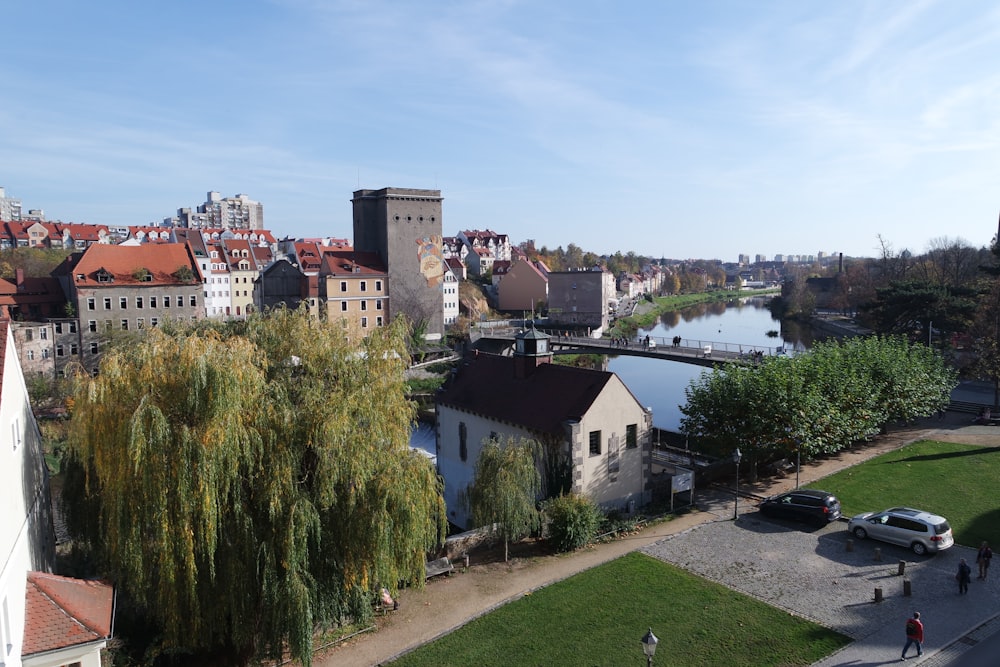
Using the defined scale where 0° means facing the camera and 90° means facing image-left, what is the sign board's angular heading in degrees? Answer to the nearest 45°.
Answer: approximately 0°

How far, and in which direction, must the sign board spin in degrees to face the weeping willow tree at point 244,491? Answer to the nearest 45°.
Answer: approximately 45° to its right

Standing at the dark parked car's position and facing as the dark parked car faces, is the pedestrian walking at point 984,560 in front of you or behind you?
behind

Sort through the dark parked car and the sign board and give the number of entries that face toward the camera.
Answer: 1

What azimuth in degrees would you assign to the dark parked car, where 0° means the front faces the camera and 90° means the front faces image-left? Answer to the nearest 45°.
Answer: approximately 135°

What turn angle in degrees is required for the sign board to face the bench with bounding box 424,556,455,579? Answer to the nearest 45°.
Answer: approximately 45° to its right

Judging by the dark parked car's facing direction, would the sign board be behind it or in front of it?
in front
